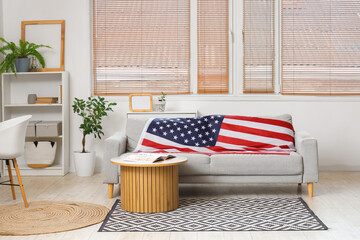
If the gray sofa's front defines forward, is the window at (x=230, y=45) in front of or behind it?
behind

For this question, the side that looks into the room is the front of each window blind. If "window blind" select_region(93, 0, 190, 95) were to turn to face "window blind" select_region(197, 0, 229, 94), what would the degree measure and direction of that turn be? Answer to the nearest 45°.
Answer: approximately 90° to its left

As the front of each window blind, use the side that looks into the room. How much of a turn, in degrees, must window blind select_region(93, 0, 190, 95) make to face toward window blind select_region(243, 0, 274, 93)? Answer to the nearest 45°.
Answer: approximately 90° to its left

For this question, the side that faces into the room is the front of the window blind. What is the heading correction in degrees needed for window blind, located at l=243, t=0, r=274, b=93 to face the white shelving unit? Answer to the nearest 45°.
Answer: approximately 90° to its right

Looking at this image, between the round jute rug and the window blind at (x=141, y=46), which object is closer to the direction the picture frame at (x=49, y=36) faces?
the round jute rug

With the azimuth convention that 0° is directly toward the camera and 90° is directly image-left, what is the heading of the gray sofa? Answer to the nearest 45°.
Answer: approximately 0°

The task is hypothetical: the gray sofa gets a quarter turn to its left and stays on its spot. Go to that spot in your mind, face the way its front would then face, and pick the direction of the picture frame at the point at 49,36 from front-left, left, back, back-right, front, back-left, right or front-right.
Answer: back-left

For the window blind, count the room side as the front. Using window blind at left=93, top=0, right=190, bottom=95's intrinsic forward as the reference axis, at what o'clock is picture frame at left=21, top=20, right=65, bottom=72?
The picture frame is roughly at 3 o'clock from the window blind.
